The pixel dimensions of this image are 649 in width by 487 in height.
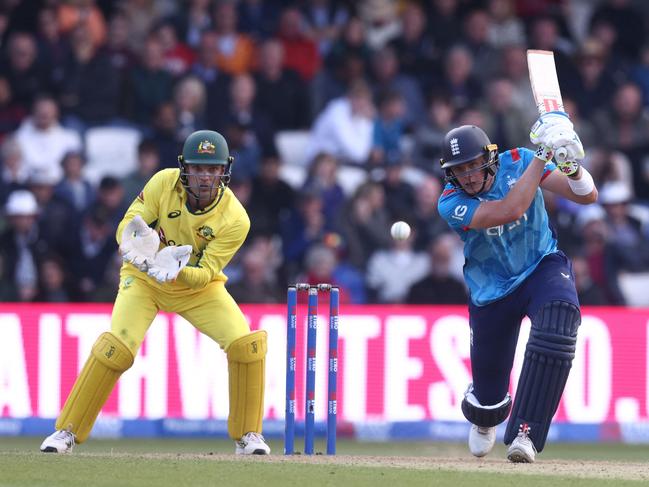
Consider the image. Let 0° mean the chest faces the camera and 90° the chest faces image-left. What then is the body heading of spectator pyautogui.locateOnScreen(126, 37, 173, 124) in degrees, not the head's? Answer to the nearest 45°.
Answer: approximately 0°

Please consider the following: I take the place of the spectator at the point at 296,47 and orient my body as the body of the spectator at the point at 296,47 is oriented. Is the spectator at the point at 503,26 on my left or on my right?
on my left

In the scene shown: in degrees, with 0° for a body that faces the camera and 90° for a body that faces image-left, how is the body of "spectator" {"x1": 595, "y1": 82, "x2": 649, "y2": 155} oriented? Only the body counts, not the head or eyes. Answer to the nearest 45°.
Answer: approximately 0°

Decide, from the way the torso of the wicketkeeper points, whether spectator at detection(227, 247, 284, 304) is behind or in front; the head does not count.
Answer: behind

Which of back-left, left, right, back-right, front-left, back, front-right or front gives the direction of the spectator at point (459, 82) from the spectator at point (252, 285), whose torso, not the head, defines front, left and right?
back-left
